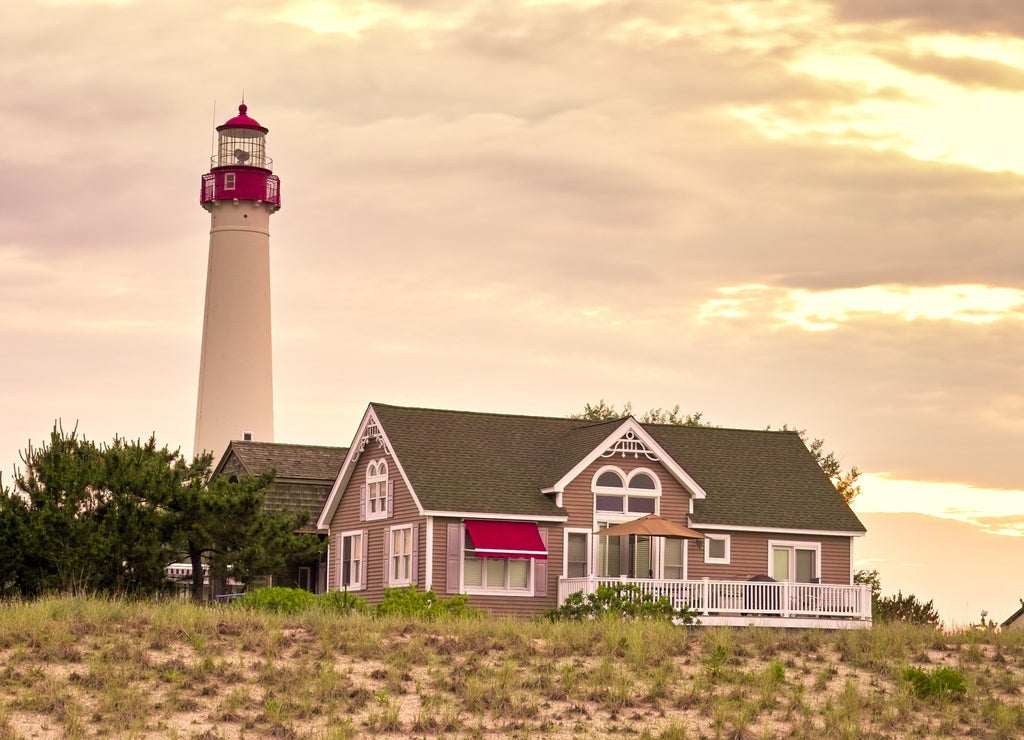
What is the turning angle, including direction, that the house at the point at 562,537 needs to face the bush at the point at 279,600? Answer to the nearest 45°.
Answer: approximately 90° to its right

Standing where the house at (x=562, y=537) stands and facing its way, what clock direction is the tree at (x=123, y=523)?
The tree is roughly at 4 o'clock from the house.

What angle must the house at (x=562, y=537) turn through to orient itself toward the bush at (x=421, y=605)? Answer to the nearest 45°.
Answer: approximately 90° to its right

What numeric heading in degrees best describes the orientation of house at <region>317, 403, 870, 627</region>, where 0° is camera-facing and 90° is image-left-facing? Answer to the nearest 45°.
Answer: approximately 315°

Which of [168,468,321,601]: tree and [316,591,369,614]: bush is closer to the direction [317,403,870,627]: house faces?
the bush

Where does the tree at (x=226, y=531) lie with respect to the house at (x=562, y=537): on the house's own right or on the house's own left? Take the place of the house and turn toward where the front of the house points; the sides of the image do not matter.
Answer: on the house's own right
